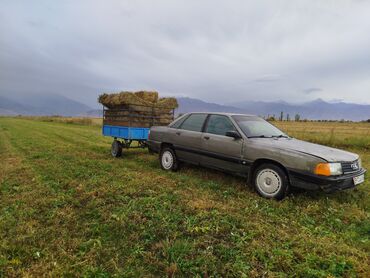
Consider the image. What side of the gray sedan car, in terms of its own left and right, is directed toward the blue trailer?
back

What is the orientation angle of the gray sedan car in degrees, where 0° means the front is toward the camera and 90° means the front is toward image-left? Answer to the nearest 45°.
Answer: approximately 315°

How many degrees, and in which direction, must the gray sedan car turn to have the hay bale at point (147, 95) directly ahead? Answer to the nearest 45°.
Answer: approximately 180°

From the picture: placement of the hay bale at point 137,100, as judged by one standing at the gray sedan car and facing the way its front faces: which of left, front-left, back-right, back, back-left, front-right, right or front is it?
back
